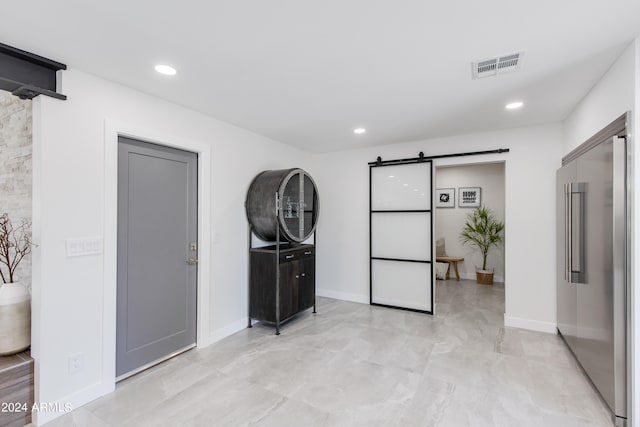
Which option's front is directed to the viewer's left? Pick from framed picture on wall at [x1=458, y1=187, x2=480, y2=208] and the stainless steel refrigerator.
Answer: the stainless steel refrigerator

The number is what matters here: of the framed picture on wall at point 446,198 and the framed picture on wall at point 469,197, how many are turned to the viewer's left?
0

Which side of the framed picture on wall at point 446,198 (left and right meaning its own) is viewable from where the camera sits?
front

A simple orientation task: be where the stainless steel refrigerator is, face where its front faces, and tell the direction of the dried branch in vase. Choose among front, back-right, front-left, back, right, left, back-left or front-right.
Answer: front-left

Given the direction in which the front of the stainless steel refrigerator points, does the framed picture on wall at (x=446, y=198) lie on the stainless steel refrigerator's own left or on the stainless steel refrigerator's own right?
on the stainless steel refrigerator's own right

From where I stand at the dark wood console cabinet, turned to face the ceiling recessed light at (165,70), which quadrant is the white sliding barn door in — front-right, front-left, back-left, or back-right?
back-left

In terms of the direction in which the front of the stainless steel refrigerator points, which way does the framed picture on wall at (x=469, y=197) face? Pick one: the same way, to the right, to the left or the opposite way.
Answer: to the left

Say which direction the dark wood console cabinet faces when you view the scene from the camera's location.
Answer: facing the viewer and to the right of the viewer

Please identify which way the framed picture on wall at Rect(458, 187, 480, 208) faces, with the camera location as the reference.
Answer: facing the viewer

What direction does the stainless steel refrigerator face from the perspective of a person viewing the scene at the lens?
facing to the left of the viewer

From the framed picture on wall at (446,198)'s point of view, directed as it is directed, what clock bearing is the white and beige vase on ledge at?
The white and beige vase on ledge is roughly at 1 o'clock from the framed picture on wall.

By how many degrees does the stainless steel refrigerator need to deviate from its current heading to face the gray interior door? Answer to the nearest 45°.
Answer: approximately 45° to its left

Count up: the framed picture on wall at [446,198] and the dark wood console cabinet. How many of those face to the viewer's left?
0

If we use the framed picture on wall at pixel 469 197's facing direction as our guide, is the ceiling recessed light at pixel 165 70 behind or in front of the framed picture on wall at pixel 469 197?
in front
